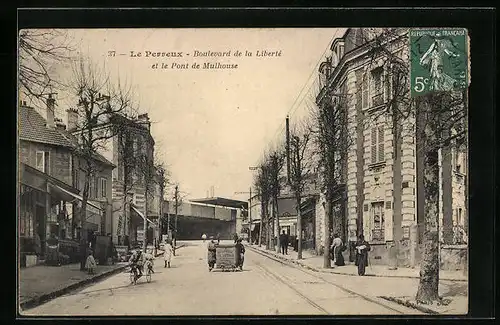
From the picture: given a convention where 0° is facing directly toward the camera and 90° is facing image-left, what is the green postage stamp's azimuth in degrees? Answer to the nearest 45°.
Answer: approximately 0°
